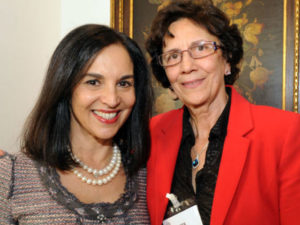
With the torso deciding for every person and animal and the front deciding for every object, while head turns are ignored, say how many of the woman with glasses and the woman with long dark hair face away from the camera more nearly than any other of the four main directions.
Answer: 0

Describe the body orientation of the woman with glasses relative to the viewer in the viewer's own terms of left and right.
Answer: facing the viewer and to the left of the viewer

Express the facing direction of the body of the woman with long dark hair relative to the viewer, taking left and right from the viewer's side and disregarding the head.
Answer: facing the viewer and to the right of the viewer

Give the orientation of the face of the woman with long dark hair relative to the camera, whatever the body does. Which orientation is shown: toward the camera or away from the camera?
toward the camera
